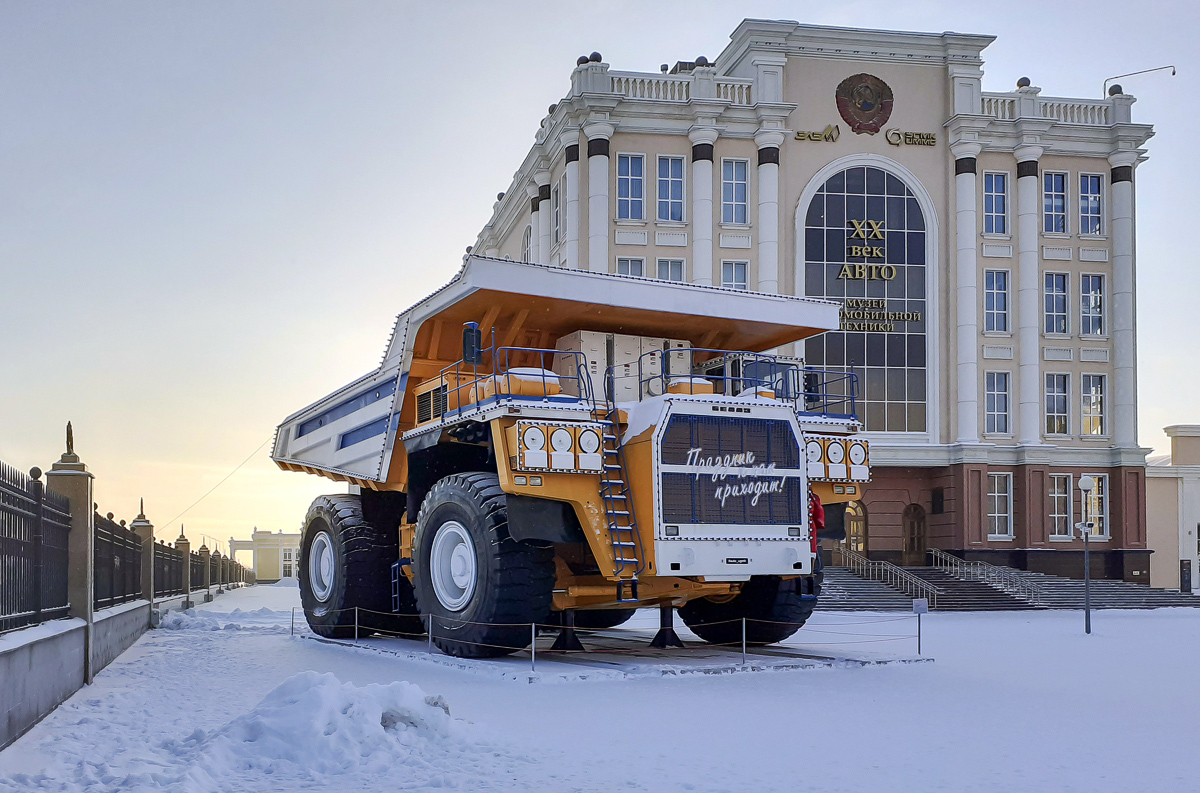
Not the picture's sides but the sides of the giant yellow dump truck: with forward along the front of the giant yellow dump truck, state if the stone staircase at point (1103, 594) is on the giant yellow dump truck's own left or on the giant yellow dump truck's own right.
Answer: on the giant yellow dump truck's own left

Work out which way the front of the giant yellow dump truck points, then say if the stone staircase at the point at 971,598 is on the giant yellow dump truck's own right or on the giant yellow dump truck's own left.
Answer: on the giant yellow dump truck's own left

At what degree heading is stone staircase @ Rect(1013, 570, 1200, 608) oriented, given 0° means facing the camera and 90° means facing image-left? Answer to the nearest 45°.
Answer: approximately 0°

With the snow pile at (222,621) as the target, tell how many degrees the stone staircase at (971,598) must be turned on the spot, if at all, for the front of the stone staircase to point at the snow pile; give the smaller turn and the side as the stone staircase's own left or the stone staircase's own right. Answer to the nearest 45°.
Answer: approximately 45° to the stone staircase's own right

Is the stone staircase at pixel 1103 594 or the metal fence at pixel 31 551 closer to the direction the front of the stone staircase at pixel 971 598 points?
the metal fence
